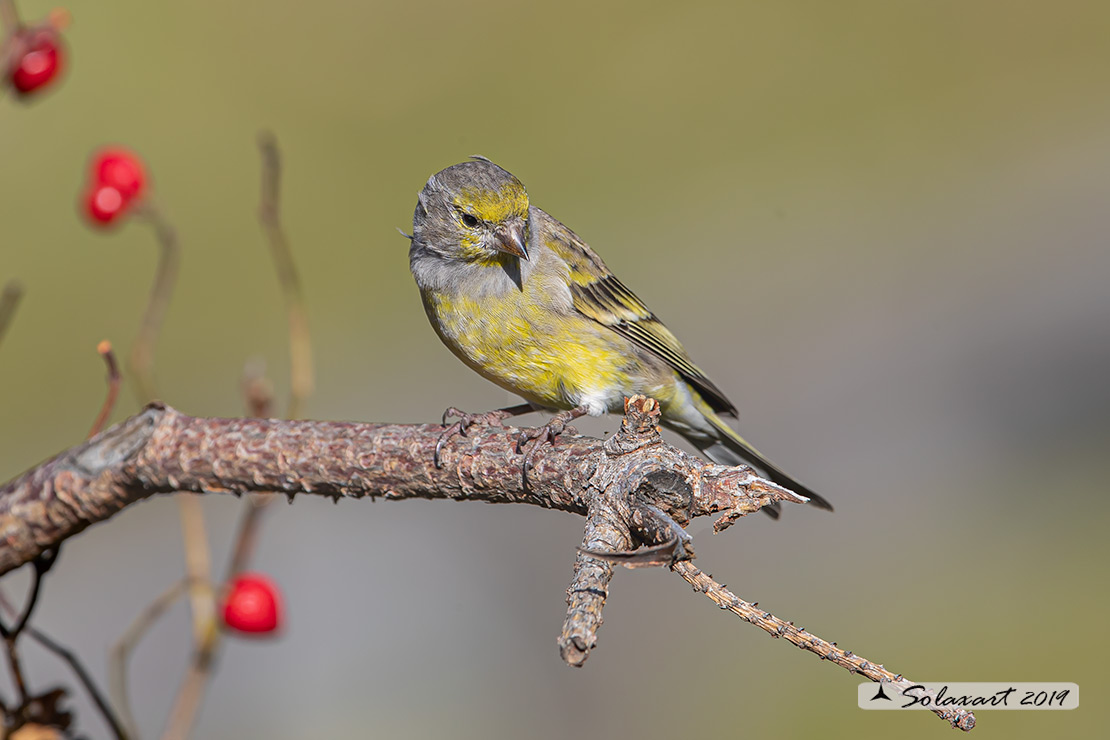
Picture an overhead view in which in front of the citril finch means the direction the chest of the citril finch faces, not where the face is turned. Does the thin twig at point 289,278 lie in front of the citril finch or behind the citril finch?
in front

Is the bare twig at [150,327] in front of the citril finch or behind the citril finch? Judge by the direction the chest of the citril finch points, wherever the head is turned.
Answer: in front

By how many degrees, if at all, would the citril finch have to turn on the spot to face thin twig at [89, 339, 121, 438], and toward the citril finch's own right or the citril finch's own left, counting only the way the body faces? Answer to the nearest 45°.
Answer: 0° — it already faces it

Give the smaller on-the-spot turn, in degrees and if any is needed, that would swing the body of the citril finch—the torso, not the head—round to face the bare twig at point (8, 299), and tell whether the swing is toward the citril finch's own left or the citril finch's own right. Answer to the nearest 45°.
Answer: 0° — it already faces it

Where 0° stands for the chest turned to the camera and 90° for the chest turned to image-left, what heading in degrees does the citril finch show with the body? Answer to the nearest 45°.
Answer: approximately 45°
